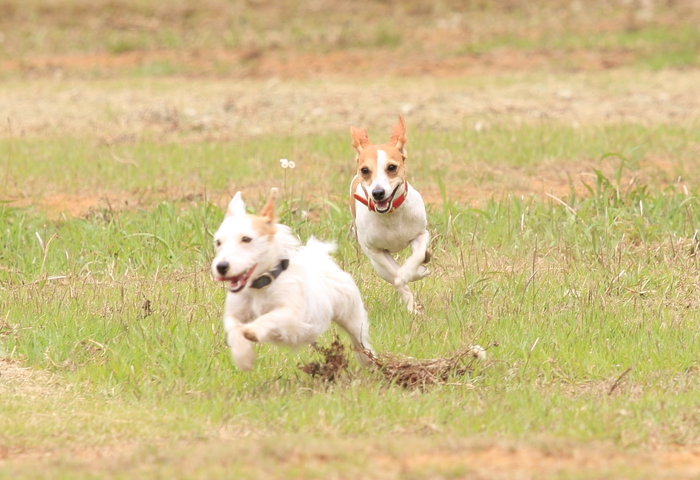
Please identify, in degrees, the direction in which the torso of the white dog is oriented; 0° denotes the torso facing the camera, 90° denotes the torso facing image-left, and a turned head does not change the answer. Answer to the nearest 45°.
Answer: approximately 45°

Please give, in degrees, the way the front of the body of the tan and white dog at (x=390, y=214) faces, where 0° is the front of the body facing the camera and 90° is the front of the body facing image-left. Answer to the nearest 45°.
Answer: approximately 0°

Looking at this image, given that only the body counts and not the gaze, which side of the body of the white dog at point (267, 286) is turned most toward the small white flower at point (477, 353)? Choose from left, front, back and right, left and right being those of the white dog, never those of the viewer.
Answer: back
